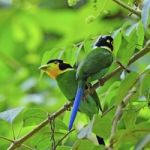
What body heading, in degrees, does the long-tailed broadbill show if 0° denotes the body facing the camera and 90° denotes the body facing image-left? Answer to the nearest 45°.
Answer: approximately 90°
